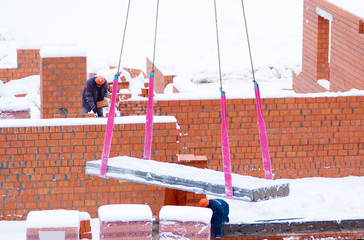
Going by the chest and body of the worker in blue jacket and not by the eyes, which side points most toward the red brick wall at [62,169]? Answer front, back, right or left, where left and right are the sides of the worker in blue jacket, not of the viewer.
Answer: front

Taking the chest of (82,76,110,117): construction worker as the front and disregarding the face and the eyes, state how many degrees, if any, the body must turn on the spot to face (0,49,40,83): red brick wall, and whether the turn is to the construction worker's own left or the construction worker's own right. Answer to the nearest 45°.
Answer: approximately 135° to the construction worker's own left

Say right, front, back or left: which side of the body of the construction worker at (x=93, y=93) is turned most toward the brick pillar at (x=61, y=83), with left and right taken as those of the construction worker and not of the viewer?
back

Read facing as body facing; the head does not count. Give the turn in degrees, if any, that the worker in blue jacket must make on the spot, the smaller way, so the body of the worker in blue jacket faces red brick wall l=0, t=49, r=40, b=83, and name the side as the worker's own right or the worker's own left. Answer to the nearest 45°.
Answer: approximately 45° to the worker's own right

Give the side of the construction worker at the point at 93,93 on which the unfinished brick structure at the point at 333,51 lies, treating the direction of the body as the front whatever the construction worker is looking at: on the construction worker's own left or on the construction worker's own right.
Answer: on the construction worker's own left

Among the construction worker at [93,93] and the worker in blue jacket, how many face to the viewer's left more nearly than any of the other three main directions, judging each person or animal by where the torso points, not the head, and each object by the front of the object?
1

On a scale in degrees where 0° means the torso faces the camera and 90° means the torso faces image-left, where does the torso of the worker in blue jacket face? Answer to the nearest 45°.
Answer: approximately 90°

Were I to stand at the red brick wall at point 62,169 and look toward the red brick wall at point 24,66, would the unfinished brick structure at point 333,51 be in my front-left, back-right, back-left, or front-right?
front-right

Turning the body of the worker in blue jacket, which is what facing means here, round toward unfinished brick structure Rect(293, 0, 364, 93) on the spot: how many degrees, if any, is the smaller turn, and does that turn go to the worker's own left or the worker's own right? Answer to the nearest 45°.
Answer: approximately 135° to the worker's own right

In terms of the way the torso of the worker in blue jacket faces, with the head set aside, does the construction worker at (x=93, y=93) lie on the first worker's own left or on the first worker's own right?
on the first worker's own right

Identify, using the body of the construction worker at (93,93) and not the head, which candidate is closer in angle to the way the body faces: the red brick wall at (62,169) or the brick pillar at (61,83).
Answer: the red brick wall
